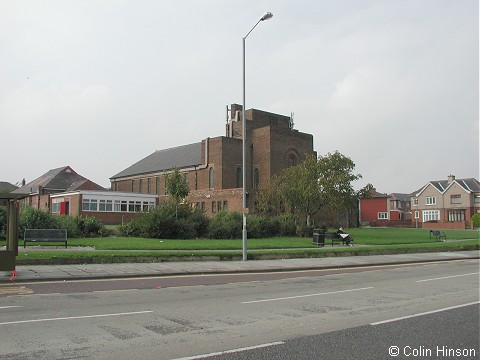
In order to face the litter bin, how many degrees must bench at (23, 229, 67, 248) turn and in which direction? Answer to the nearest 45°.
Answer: approximately 90° to its left

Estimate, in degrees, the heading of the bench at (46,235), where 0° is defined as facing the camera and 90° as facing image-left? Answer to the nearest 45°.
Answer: approximately 0°

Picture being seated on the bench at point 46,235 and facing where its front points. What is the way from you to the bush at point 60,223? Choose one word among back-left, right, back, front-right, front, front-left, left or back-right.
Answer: back

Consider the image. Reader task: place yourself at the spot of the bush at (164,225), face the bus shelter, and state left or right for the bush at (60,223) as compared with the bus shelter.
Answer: right

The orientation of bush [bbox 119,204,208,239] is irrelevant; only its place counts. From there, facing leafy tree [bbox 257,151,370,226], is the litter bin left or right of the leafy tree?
right

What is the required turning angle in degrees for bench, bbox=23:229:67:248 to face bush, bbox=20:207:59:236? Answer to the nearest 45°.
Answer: approximately 180°

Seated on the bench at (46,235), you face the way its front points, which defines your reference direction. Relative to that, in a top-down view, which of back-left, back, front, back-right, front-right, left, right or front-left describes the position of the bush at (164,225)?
back-left
